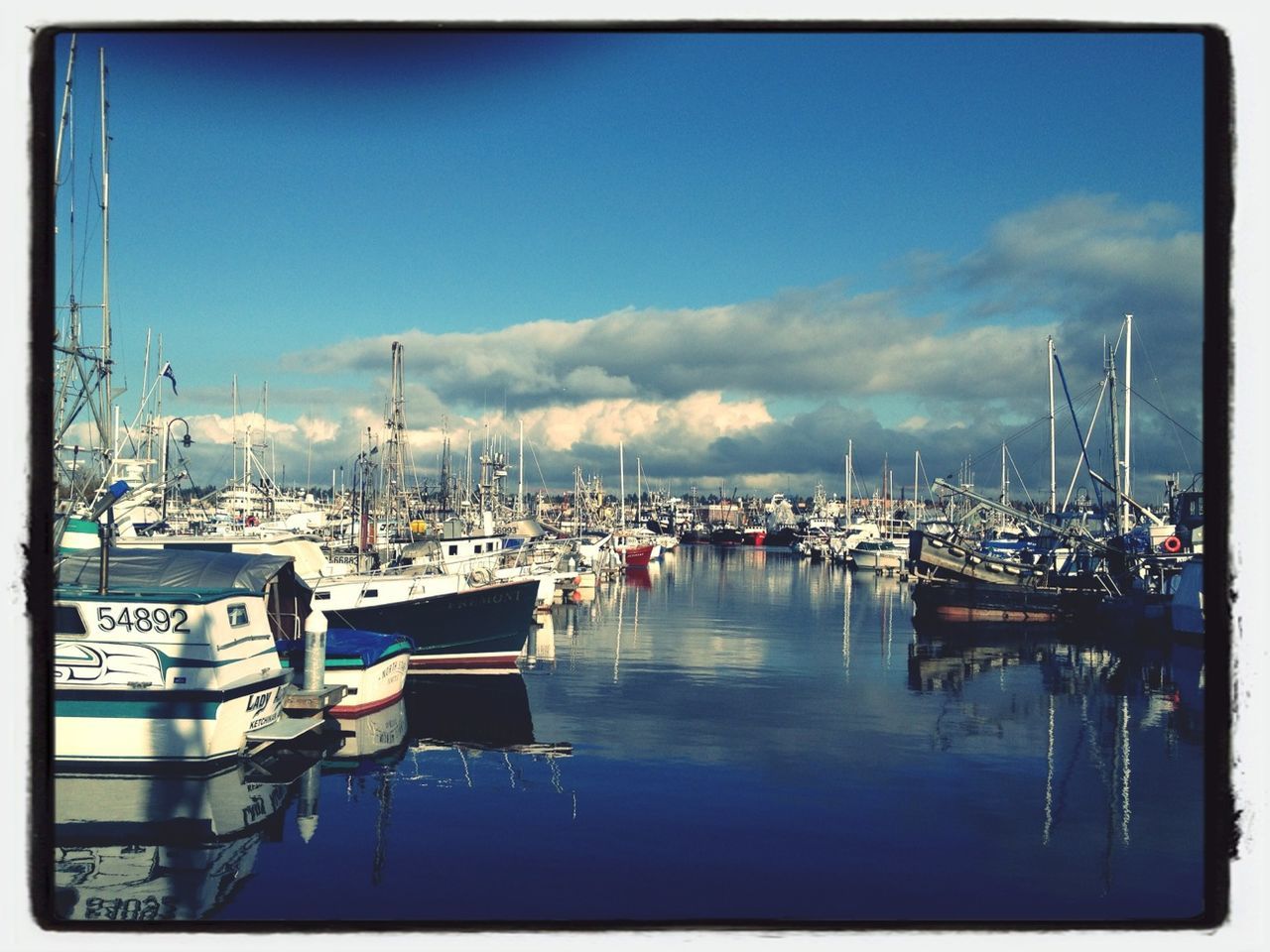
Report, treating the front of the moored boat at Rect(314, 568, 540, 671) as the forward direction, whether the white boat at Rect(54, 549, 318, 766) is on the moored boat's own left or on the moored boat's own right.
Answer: on the moored boat's own right

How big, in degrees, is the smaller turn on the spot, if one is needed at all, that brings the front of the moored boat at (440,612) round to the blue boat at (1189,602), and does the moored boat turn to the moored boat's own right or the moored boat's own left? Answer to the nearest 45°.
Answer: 0° — it already faces it

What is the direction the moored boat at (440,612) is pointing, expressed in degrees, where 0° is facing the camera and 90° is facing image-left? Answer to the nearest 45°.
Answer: approximately 270°

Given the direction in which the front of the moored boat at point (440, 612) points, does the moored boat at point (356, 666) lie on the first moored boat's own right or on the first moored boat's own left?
on the first moored boat's own right

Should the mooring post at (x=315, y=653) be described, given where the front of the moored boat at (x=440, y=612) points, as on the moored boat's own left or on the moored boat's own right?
on the moored boat's own right

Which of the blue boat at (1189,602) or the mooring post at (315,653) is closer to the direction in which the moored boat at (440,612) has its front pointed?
the blue boat

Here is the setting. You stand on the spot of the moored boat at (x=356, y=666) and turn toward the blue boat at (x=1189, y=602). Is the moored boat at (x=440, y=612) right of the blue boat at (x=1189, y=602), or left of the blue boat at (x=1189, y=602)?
left
